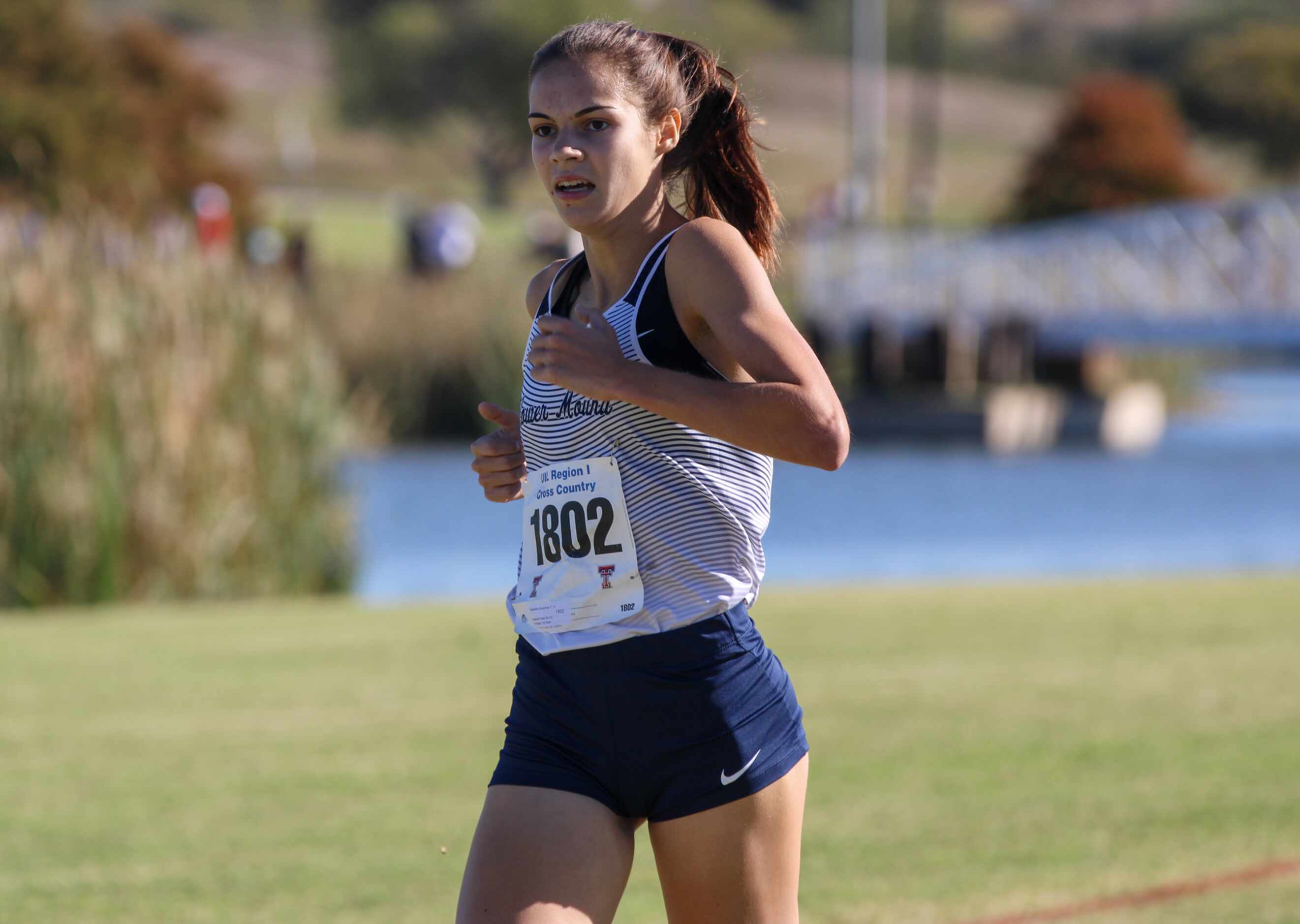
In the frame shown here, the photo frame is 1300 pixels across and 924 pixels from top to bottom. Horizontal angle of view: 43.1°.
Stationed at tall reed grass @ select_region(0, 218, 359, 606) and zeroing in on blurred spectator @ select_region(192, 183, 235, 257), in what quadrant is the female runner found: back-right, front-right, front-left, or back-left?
back-right

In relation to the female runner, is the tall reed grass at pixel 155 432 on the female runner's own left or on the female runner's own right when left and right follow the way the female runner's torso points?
on the female runner's own right

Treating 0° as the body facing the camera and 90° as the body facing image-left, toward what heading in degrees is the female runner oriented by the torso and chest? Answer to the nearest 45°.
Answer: approximately 45°

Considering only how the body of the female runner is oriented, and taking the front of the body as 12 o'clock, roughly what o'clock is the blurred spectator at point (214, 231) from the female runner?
The blurred spectator is roughly at 4 o'clock from the female runner.

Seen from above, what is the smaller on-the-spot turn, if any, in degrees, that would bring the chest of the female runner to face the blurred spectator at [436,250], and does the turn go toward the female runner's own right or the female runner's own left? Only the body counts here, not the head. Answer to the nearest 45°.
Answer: approximately 135° to the female runner's own right

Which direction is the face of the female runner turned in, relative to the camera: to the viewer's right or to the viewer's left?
to the viewer's left
